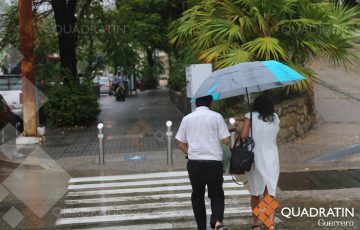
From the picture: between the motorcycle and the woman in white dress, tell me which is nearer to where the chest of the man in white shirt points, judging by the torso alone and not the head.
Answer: the motorcycle

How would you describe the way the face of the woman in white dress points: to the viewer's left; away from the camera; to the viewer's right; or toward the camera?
away from the camera

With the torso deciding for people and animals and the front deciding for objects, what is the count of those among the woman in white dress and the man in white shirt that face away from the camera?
2

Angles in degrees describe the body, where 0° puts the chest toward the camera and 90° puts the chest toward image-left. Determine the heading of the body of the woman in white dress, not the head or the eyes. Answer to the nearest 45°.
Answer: approximately 180°

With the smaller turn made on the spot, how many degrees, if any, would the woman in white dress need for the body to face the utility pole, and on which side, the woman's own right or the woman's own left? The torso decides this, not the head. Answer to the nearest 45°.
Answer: approximately 45° to the woman's own left

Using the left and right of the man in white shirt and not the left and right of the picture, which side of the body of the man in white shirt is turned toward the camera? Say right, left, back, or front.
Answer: back
